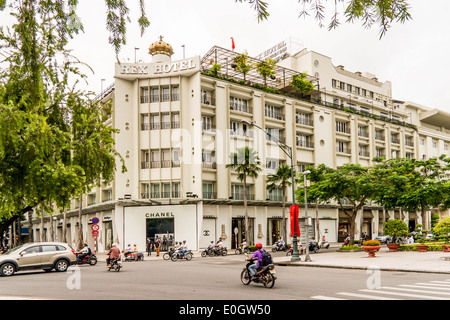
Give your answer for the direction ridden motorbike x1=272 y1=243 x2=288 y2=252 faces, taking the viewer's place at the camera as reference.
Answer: facing to the left of the viewer

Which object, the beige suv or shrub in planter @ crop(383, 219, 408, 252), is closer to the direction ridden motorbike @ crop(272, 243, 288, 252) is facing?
the beige suv
